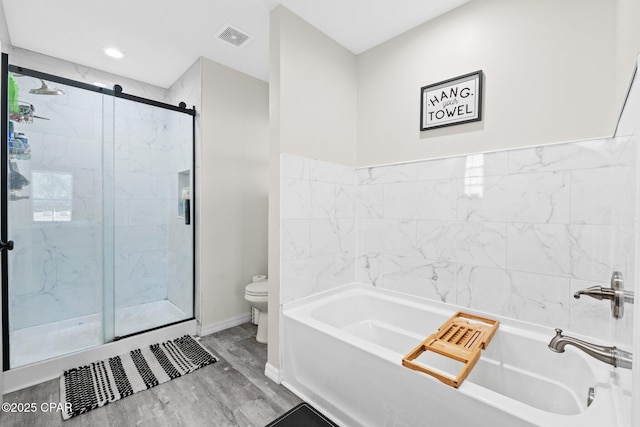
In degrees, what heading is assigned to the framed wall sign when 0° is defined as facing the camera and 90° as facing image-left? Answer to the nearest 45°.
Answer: approximately 45°

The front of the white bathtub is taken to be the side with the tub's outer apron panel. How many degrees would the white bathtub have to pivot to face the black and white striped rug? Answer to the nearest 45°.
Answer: approximately 45° to its right

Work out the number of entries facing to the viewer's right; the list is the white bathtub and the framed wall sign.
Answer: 0

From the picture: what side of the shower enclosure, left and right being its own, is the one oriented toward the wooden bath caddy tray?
front

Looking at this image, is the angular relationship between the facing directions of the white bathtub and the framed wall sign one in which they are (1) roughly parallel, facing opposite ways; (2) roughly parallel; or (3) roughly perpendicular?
roughly parallel

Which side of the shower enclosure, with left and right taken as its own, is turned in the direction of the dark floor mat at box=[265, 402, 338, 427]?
front

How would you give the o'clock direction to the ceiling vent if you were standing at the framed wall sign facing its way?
The ceiling vent is roughly at 1 o'clock from the framed wall sign.

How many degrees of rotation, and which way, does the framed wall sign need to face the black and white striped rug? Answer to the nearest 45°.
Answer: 0° — it already faces it

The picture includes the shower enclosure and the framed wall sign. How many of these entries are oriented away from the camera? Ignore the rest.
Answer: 0

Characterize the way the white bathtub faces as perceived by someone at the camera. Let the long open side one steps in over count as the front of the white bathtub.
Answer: facing the viewer and to the left of the viewer

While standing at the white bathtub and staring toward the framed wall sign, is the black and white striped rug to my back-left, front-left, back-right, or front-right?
back-left
